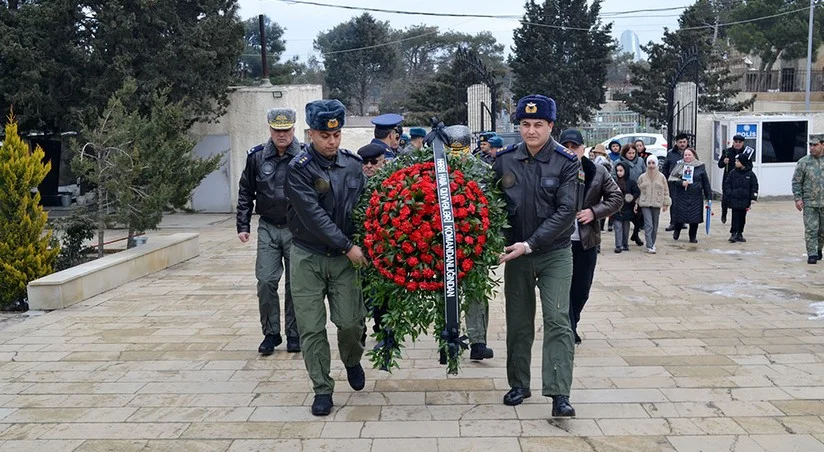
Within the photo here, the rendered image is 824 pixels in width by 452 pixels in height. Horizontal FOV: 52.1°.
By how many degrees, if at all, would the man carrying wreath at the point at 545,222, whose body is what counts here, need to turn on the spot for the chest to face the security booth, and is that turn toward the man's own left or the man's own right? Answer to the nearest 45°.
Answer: approximately 180°

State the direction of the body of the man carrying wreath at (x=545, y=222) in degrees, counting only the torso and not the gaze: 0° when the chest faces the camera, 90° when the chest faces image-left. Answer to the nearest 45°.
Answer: approximately 0°

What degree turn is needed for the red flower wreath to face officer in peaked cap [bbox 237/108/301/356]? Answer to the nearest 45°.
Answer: approximately 135° to its right

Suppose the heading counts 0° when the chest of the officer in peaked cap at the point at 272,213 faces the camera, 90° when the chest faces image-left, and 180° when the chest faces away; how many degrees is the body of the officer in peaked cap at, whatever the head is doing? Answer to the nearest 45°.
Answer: approximately 0°

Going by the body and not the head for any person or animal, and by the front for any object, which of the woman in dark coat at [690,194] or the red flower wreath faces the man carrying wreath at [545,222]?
the woman in dark coat

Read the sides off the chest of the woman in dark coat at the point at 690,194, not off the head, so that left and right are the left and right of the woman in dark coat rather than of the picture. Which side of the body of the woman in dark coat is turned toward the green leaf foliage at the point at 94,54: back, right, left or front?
right

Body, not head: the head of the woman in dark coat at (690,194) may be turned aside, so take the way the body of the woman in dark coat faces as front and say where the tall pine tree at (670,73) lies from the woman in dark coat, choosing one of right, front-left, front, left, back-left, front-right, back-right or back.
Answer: back

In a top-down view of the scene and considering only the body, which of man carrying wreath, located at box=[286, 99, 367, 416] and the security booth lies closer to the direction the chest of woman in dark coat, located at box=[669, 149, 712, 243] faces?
the man carrying wreath

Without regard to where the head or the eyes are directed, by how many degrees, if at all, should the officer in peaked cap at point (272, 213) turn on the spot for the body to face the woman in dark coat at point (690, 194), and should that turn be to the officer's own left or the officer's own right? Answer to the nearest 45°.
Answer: approximately 135° to the officer's own left

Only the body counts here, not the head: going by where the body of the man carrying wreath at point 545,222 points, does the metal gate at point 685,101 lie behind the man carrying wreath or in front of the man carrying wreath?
behind
